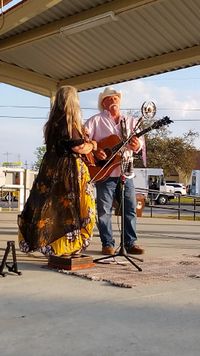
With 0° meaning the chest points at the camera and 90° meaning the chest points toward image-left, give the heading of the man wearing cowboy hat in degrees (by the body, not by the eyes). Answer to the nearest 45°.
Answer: approximately 315°

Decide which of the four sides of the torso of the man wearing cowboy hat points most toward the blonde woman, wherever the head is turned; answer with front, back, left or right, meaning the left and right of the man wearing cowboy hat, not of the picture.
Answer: right

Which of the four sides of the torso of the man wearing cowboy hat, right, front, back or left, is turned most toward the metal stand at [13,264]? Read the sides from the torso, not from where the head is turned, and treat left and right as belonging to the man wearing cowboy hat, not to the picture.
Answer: right

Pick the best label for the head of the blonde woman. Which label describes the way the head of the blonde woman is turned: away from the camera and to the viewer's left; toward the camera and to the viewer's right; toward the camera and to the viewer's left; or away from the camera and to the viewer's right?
away from the camera and to the viewer's right
